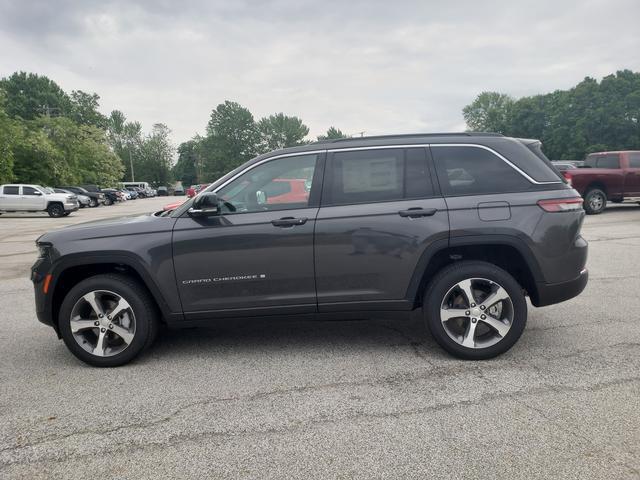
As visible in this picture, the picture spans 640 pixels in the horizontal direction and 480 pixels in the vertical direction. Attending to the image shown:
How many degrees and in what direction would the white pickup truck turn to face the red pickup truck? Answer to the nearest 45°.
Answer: approximately 45° to its right

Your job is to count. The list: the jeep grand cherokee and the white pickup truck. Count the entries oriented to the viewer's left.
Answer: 1

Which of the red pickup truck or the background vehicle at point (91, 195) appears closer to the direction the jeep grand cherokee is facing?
the background vehicle

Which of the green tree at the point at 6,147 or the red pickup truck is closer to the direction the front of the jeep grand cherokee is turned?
the green tree

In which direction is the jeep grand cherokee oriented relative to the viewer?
to the viewer's left

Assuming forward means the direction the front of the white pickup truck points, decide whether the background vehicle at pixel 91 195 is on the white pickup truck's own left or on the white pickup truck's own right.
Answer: on the white pickup truck's own left

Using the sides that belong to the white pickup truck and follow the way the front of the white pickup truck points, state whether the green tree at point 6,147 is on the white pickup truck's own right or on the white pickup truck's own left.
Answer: on the white pickup truck's own left

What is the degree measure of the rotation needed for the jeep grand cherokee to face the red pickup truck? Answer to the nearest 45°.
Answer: approximately 135° to its right

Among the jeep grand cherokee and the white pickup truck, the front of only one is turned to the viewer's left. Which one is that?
the jeep grand cherokee

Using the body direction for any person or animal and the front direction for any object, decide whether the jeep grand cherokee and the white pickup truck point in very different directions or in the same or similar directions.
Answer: very different directions

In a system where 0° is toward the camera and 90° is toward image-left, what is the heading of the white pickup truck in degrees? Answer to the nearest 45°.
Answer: approximately 270°
